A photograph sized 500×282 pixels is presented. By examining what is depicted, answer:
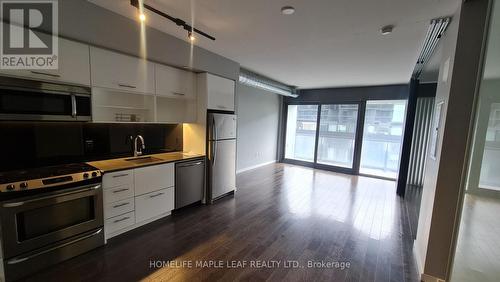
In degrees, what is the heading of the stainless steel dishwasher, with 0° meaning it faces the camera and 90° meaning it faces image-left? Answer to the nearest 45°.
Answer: approximately 315°

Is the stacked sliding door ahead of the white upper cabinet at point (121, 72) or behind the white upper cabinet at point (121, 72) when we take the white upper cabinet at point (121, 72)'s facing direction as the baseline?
ahead

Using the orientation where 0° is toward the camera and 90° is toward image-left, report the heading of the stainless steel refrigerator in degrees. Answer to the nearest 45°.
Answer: approximately 315°

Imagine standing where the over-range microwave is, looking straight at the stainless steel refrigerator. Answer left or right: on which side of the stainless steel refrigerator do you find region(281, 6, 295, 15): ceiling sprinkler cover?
right

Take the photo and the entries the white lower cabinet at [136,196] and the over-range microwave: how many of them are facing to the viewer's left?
0

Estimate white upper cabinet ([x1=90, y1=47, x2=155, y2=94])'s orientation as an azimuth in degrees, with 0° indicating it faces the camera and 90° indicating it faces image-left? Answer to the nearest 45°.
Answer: approximately 315°

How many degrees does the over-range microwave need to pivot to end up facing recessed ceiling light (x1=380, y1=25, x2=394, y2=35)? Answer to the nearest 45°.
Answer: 0° — it already faces it

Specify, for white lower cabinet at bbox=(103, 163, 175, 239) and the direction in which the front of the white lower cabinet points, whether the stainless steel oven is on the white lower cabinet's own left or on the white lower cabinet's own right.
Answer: on the white lower cabinet's own right

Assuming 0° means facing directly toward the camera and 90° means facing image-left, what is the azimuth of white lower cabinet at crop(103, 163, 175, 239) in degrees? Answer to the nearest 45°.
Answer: approximately 315°

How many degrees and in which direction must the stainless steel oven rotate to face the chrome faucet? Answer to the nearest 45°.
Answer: approximately 90° to its left
